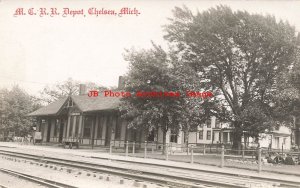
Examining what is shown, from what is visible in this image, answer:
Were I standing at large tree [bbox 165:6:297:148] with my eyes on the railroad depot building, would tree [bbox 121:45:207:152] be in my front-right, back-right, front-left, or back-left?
front-left

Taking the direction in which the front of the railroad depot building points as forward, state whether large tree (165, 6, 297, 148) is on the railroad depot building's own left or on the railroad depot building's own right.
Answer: on the railroad depot building's own left

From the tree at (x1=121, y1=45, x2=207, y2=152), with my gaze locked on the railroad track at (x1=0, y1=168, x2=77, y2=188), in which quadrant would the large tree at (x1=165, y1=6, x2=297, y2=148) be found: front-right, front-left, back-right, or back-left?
back-left

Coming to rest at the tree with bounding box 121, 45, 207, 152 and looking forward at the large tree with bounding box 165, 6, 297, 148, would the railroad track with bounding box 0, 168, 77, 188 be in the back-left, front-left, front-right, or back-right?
back-right

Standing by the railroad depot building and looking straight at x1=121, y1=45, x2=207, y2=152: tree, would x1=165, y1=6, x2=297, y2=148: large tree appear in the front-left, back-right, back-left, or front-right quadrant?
front-left

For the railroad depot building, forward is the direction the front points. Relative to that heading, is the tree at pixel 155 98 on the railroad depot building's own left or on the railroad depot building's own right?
on the railroad depot building's own left
